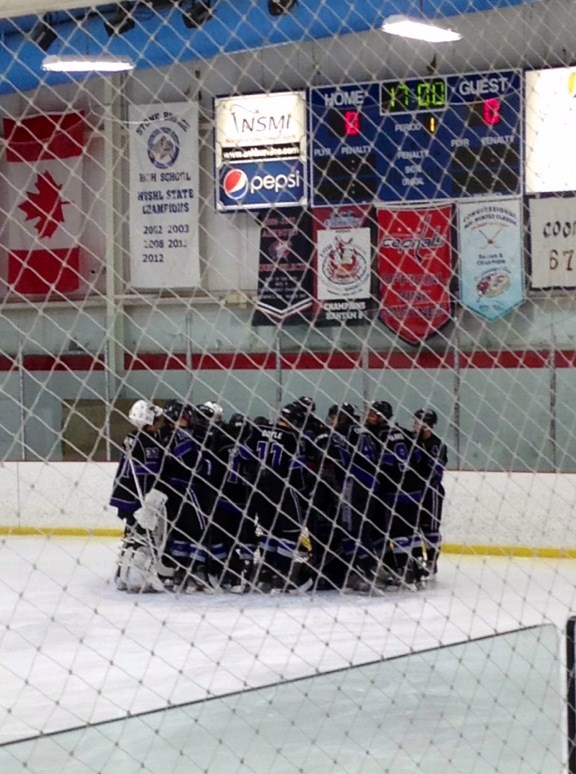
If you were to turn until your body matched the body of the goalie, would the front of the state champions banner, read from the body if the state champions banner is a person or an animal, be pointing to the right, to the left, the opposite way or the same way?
to the right

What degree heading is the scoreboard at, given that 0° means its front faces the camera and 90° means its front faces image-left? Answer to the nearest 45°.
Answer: approximately 0°

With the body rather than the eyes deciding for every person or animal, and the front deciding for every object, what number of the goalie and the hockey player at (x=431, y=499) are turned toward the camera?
0

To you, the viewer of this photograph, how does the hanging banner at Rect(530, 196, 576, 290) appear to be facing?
facing the viewer

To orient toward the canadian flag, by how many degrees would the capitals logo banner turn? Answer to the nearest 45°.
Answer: approximately 135° to its right

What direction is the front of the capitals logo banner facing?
toward the camera

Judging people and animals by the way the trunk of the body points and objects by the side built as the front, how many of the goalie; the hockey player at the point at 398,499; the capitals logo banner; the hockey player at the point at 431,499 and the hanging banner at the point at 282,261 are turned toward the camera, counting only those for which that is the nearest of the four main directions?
2

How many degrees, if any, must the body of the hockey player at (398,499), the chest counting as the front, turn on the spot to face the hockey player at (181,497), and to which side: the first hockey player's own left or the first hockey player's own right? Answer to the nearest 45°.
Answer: approximately 45° to the first hockey player's own left

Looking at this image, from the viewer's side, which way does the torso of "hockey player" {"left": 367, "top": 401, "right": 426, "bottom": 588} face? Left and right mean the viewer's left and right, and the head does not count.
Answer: facing away from the viewer and to the left of the viewer

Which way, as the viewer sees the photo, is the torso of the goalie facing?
to the viewer's right

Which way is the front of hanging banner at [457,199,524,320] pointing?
toward the camera

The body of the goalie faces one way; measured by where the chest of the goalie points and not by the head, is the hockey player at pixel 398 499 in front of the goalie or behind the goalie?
in front
